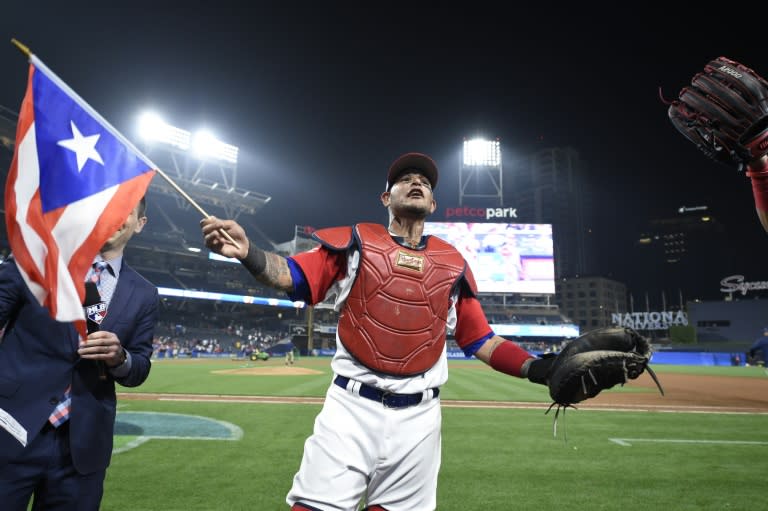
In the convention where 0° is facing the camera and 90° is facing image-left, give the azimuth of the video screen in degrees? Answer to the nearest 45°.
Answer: approximately 0°

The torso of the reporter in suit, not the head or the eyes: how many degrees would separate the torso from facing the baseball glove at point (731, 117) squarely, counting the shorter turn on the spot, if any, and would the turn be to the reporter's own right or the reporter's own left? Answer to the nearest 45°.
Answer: approximately 45° to the reporter's own left

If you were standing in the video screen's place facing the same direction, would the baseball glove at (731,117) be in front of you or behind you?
in front

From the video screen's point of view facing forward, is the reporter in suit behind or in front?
in front

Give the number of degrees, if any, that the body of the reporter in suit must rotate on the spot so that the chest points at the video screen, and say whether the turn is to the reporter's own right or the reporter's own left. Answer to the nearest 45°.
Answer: approximately 135° to the reporter's own left

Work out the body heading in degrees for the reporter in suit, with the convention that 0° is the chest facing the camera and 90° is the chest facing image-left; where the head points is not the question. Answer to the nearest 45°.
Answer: approximately 0°

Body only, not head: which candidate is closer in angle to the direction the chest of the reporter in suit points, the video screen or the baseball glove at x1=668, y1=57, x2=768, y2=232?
the baseball glove
